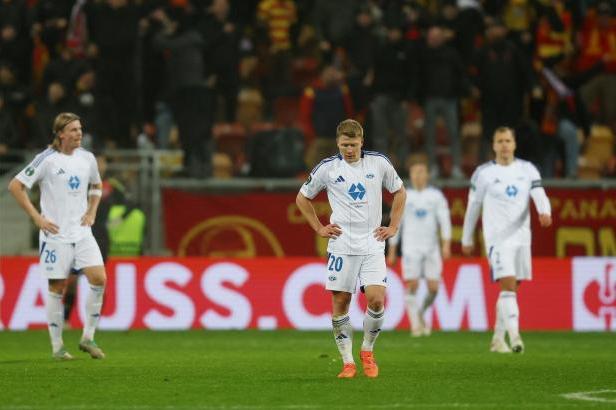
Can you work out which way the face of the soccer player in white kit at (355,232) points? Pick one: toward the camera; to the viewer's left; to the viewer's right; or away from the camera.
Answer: toward the camera

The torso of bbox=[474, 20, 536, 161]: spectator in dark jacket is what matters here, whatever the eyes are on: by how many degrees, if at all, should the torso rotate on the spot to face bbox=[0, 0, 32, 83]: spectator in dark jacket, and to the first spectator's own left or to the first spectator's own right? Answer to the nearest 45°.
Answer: approximately 90° to the first spectator's own right

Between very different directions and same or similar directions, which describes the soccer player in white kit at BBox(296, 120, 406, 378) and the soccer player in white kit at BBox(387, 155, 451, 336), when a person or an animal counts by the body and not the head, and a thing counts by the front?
same or similar directions

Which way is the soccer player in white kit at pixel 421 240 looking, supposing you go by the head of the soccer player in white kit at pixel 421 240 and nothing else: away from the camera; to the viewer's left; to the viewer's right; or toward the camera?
toward the camera

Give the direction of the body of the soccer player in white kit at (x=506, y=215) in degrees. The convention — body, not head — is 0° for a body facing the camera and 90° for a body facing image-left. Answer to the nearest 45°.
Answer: approximately 0°

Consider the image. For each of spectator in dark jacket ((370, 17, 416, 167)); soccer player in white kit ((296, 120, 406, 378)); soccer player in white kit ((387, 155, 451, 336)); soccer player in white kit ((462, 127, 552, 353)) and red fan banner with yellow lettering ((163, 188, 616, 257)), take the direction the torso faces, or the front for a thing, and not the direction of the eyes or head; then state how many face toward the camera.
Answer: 5

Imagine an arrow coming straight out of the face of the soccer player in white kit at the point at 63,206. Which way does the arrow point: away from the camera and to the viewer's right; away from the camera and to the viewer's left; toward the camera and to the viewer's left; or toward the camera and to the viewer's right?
toward the camera and to the viewer's right

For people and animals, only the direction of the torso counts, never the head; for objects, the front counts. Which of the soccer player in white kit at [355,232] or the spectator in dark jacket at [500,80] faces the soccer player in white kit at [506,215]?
the spectator in dark jacket

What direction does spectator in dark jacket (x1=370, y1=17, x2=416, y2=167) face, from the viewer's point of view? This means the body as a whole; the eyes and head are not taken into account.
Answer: toward the camera

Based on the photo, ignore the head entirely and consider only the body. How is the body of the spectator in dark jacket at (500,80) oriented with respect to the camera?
toward the camera

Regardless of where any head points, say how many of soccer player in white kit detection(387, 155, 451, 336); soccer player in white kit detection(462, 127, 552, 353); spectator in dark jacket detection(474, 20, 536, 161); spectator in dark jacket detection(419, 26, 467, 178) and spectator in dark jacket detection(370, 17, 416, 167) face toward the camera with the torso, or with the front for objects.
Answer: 5

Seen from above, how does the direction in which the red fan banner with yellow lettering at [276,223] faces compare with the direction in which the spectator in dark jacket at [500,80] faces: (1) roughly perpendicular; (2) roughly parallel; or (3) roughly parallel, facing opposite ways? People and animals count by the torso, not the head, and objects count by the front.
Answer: roughly parallel

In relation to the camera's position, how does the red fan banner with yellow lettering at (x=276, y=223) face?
facing the viewer

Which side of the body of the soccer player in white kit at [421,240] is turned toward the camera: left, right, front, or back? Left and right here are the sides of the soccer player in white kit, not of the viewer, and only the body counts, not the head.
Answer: front
